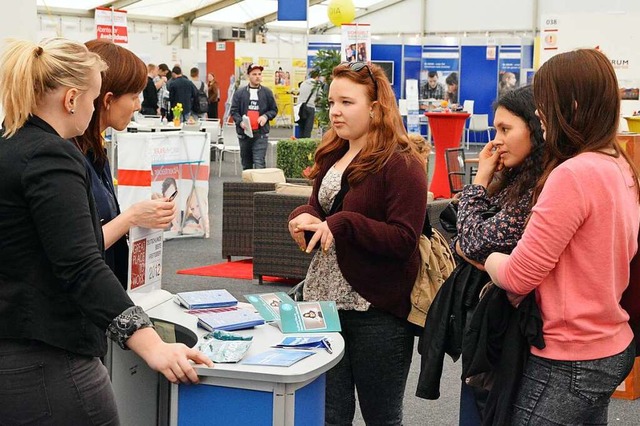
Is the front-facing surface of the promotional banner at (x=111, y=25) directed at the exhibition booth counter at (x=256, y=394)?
yes

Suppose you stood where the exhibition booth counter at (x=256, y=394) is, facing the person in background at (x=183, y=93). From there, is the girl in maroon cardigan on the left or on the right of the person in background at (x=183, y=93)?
right

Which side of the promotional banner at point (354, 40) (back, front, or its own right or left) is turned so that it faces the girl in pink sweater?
front

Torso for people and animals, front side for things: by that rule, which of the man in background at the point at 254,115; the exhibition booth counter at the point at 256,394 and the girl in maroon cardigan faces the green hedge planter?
the man in background

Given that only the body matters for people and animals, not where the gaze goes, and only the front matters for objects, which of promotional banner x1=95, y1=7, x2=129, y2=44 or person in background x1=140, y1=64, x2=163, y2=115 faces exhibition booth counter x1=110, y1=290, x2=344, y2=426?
the promotional banner

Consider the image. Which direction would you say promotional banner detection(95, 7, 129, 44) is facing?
toward the camera

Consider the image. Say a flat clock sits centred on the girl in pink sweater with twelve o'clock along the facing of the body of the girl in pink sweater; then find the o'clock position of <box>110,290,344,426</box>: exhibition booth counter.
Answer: The exhibition booth counter is roughly at 10 o'clock from the girl in pink sweater.

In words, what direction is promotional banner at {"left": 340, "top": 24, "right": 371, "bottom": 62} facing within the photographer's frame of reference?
facing the viewer

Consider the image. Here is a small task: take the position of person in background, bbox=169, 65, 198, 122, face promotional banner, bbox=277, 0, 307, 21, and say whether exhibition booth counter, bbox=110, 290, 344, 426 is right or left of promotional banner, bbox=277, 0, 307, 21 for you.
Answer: right

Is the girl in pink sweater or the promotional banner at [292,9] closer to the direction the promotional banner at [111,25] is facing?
the girl in pink sweater

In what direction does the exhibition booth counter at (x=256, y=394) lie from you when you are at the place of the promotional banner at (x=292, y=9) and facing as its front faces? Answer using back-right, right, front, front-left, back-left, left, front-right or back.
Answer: front

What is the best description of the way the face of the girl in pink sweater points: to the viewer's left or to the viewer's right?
to the viewer's left

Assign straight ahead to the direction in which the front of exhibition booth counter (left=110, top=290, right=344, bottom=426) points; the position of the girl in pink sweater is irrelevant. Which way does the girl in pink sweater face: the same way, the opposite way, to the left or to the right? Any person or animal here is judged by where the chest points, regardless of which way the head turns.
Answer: the opposite way

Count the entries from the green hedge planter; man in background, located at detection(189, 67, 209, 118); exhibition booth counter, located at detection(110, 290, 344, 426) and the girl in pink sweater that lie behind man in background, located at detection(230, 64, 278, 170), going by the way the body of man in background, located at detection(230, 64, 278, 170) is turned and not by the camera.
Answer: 1
